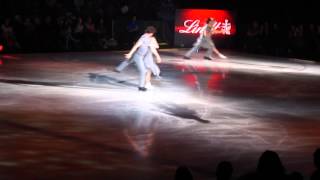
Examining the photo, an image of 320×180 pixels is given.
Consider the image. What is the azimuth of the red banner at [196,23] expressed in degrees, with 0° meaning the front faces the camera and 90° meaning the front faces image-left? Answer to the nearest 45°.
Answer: approximately 0°
